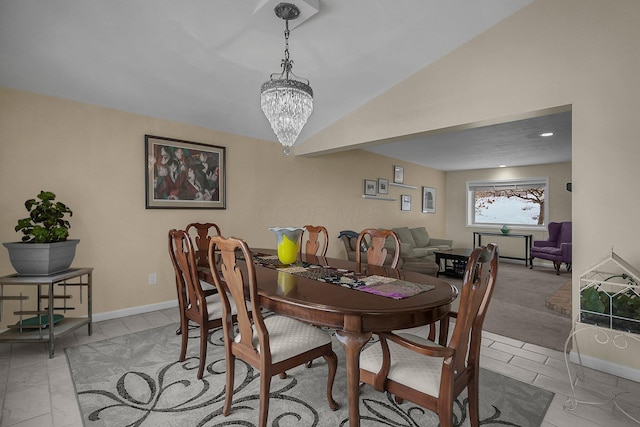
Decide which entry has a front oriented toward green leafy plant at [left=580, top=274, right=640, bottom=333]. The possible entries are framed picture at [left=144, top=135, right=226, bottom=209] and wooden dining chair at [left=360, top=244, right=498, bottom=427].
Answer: the framed picture

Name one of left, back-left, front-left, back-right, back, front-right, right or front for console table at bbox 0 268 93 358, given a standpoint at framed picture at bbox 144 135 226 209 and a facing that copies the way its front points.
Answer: right

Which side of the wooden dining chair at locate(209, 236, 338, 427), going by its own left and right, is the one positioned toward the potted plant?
left

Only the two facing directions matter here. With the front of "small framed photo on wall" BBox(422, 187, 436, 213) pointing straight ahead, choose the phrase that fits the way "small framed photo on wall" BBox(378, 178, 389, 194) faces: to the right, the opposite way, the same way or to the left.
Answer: the same way

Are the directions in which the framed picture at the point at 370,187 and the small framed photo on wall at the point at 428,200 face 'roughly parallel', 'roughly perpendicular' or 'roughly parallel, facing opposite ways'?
roughly parallel

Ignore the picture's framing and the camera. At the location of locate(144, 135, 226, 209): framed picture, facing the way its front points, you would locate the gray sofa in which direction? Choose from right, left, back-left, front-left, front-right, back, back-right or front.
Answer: front-left

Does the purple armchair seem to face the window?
no

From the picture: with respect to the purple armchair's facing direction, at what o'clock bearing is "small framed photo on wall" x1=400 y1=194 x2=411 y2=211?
The small framed photo on wall is roughly at 1 o'clock from the purple armchair.

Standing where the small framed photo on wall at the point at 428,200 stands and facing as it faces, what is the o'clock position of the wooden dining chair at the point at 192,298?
The wooden dining chair is roughly at 2 o'clock from the small framed photo on wall.

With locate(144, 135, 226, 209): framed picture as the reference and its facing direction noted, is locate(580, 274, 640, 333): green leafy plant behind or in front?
in front

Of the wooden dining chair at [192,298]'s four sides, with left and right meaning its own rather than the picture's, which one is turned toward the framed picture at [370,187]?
front

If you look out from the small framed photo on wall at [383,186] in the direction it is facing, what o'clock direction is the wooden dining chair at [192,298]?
The wooden dining chair is roughly at 2 o'clock from the small framed photo on wall.

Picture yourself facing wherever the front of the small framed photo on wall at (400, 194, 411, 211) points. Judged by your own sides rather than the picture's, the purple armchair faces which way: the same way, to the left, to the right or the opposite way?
to the right

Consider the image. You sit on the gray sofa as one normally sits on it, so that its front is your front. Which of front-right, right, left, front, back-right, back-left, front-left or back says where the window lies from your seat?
left

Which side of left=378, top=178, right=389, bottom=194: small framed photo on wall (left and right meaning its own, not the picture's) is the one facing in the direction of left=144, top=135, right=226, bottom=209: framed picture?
right

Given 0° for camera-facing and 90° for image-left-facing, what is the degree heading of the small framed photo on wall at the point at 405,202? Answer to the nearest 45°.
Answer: approximately 315°

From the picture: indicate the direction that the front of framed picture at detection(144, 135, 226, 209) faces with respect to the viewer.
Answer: facing the viewer and to the right of the viewer
